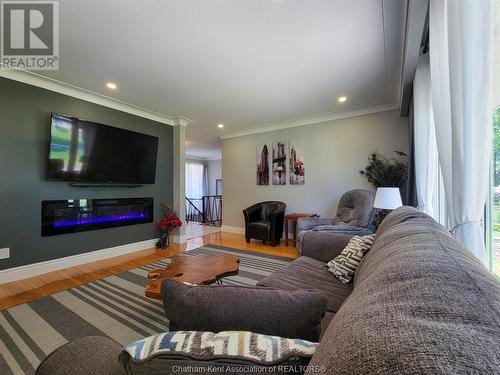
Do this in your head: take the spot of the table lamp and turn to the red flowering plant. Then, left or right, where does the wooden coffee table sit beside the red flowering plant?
left

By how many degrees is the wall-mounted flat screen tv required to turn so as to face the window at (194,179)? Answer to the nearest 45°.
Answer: approximately 90° to its left

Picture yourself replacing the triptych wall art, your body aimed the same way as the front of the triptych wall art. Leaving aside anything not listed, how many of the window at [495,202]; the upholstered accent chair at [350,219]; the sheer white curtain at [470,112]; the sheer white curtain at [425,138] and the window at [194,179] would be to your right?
1

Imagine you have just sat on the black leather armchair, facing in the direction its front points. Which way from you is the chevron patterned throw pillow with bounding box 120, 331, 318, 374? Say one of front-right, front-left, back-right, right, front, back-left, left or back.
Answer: front-left

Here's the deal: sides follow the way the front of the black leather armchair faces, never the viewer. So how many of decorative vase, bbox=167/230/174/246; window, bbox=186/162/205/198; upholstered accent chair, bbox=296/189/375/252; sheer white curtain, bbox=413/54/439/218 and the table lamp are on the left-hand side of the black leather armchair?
3

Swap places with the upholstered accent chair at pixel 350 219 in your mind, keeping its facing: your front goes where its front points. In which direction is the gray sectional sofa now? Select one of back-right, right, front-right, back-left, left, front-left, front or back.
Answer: front-left

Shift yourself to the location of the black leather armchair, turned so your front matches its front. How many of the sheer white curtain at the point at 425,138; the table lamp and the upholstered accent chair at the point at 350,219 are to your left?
3

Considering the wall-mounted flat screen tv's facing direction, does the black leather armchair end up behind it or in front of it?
in front

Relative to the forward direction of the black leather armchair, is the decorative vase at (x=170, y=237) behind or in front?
in front

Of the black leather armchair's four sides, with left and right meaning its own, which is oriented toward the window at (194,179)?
right

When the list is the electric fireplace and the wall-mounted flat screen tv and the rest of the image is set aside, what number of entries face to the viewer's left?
0

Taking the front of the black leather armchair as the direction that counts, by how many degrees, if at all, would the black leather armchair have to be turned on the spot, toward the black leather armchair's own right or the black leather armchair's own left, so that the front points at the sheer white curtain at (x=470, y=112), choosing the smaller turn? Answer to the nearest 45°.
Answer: approximately 45° to the black leather armchair's own left

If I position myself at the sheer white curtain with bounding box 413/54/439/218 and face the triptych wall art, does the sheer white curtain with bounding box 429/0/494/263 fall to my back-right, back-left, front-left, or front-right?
back-left

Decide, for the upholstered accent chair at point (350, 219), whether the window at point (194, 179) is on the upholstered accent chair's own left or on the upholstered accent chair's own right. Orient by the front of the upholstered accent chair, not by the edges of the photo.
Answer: on the upholstered accent chair's own right

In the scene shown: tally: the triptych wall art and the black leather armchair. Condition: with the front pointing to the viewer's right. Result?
0

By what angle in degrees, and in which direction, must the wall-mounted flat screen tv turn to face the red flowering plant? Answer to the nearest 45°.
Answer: approximately 90° to its left

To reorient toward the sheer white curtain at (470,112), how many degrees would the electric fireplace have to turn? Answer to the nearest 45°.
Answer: approximately 45° to its right
